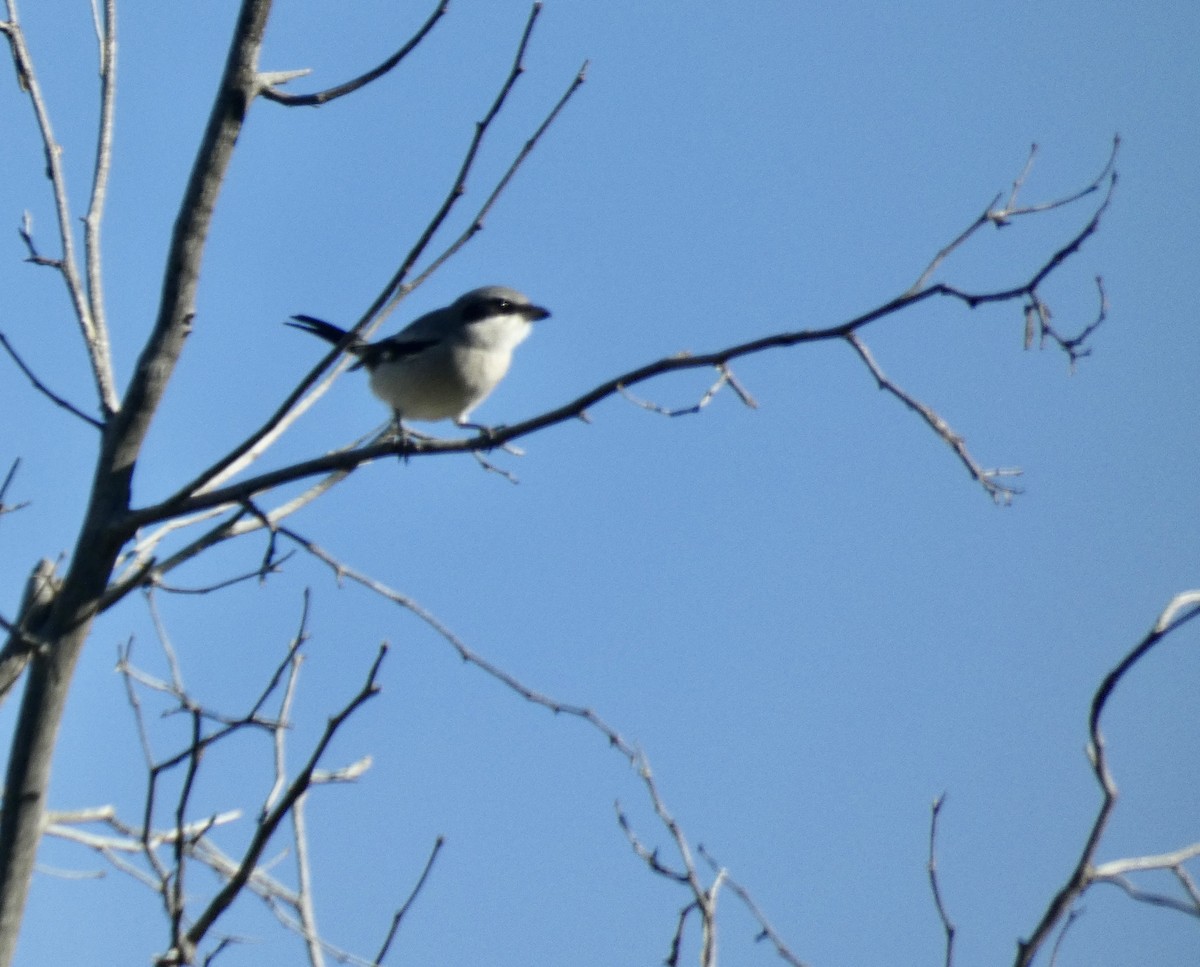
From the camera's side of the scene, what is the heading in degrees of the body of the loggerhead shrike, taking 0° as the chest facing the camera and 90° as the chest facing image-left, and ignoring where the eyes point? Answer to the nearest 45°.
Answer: approximately 270°
